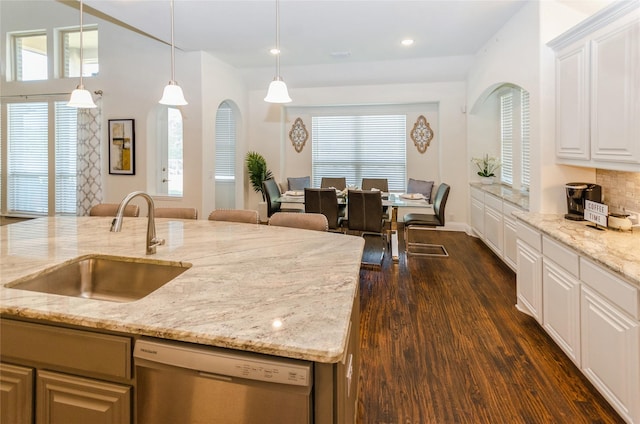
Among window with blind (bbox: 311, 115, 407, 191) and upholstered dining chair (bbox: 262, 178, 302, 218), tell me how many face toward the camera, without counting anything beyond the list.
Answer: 1

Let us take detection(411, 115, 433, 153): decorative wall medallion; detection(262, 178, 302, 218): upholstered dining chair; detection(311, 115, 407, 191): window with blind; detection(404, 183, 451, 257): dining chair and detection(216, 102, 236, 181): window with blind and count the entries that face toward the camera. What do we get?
3

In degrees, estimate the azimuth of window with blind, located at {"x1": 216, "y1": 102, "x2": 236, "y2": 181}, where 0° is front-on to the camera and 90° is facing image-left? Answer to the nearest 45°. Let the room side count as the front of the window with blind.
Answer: approximately 0°

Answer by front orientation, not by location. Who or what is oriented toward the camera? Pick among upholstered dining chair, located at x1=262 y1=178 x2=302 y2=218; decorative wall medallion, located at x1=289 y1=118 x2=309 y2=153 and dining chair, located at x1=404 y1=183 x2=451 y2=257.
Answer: the decorative wall medallion

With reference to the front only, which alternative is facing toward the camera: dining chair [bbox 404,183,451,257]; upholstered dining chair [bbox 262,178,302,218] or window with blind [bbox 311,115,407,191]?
the window with blind

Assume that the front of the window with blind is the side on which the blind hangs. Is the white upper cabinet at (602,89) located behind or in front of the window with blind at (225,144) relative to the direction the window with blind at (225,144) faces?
in front

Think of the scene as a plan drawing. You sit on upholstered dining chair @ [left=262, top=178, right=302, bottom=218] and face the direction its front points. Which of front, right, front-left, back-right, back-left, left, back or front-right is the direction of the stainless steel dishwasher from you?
right

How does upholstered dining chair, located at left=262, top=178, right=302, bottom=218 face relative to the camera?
to the viewer's right

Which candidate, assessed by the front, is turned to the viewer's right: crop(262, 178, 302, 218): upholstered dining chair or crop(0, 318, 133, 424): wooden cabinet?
the upholstered dining chair
